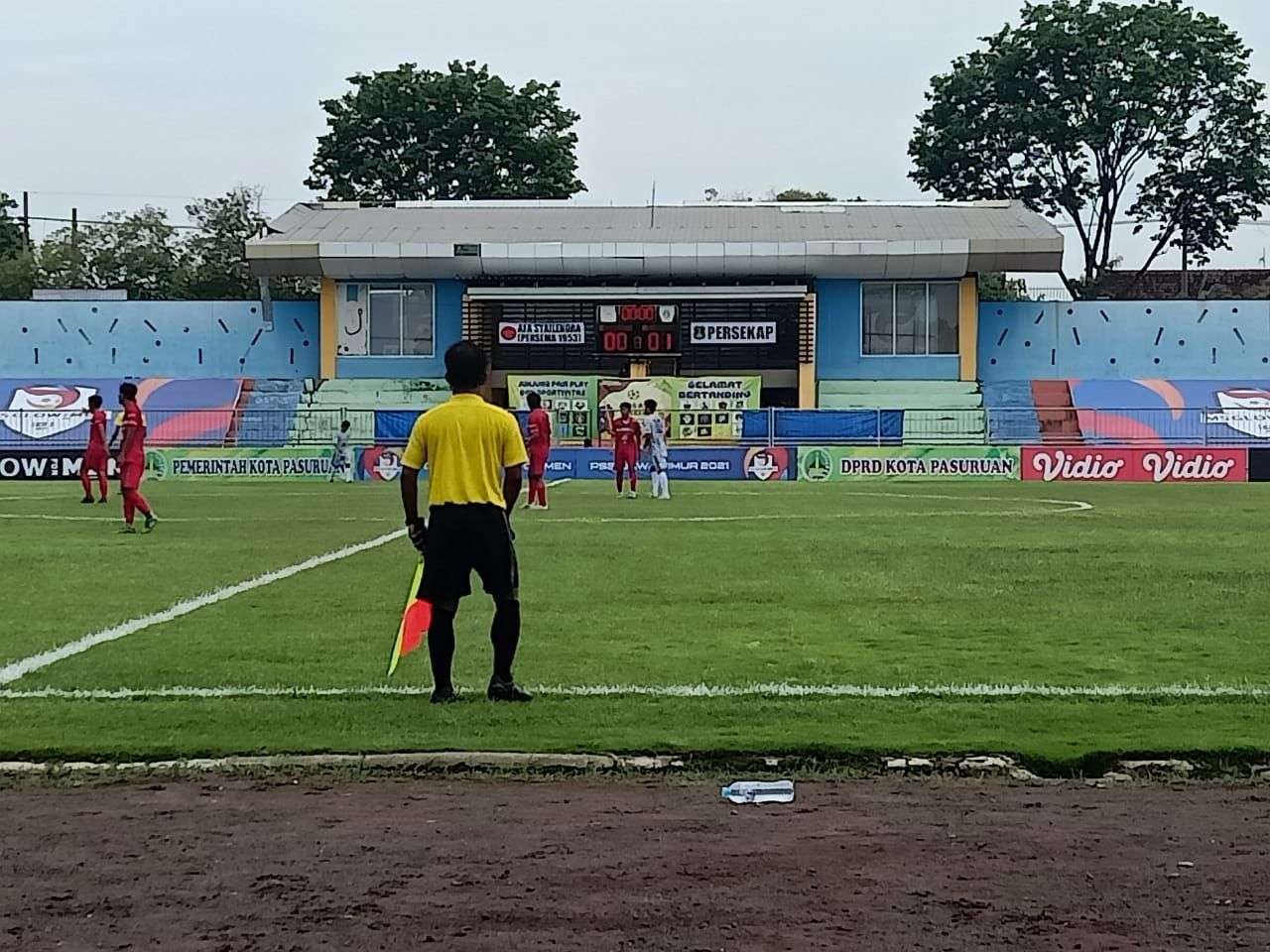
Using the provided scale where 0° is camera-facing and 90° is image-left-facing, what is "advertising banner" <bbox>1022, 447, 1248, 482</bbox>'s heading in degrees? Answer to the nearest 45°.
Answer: approximately 0°

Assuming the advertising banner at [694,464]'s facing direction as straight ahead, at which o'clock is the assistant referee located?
The assistant referee is roughly at 12 o'clock from the advertising banner.

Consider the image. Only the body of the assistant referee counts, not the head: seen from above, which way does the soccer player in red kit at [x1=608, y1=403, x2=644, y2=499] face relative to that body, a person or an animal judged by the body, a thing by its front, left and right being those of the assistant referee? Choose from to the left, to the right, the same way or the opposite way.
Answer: the opposite way

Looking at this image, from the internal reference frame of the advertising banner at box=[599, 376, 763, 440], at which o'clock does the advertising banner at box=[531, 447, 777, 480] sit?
the advertising banner at box=[531, 447, 777, 480] is roughly at 12 o'clock from the advertising banner at box=[599, 376, 763, 440].

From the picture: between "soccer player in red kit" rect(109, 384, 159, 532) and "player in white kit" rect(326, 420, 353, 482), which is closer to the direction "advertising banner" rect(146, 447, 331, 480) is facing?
the soccer player in red kit

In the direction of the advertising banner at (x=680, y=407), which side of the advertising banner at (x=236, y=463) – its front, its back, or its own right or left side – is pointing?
left

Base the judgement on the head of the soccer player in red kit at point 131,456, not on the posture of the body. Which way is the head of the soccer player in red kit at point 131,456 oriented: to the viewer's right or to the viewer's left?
to the viewer's left

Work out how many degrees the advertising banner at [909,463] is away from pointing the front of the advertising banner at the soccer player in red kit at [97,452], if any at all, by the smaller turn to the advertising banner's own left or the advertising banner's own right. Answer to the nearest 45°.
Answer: approximately 45° to the advertising banner's own right

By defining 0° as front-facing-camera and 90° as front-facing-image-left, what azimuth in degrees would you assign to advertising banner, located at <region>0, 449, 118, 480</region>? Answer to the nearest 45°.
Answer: approximately 0°

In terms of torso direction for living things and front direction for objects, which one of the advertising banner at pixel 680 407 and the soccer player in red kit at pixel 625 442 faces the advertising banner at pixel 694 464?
the advertising banner at pixel 680 407

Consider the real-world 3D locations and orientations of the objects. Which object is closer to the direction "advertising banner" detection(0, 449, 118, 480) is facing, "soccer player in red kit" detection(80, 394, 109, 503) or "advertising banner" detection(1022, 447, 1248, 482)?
the soccer player in red kit

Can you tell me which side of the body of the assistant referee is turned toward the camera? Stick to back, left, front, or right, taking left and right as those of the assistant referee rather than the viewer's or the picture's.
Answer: back

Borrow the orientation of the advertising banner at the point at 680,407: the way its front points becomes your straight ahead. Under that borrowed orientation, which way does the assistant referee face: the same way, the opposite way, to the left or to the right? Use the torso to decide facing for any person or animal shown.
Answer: the opposite way
